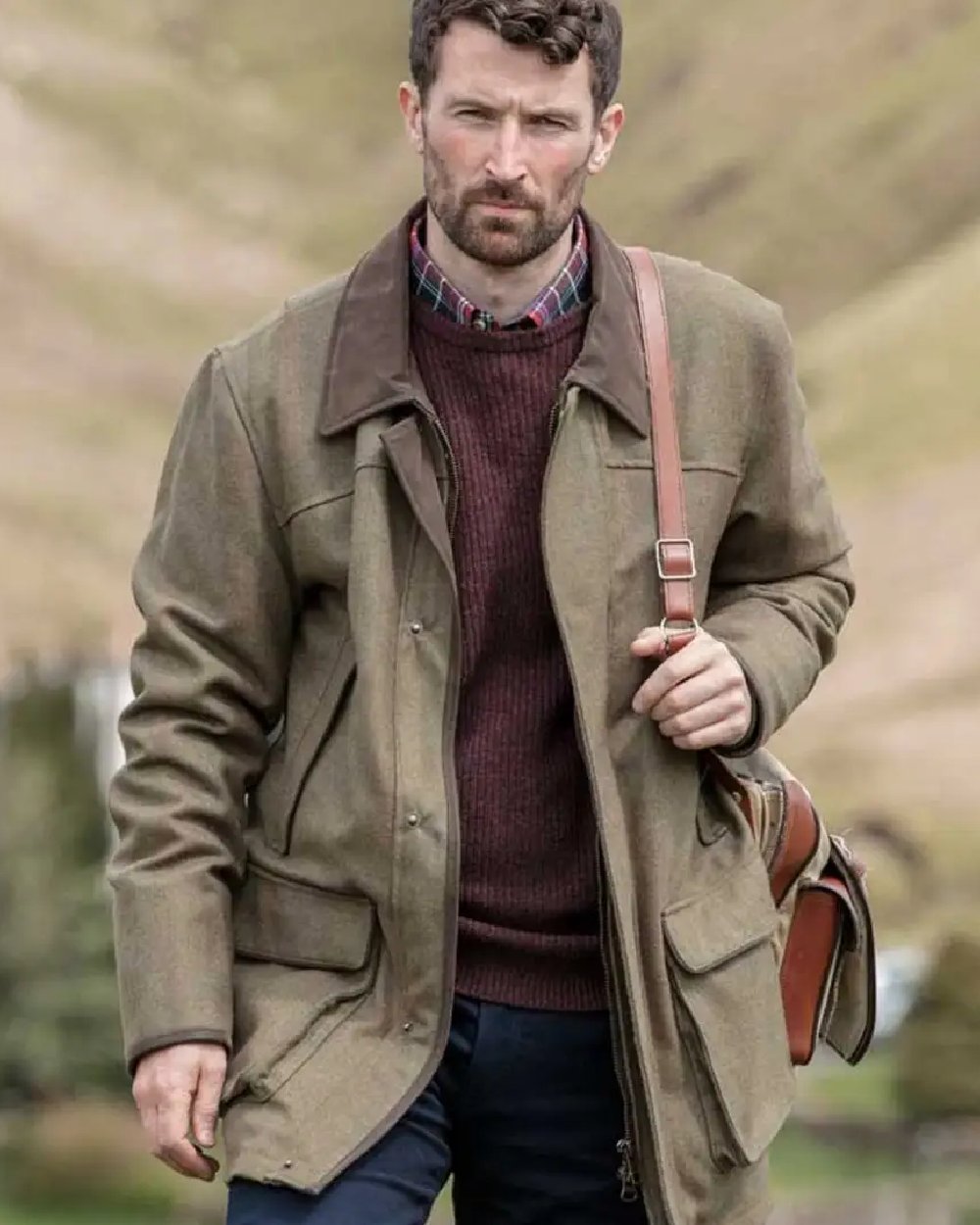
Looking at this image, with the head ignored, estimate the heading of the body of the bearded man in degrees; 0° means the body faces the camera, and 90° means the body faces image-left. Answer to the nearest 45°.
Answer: approximately 0°
